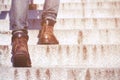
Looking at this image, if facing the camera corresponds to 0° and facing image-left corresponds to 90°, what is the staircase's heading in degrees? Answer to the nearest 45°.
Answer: approximately 0°
